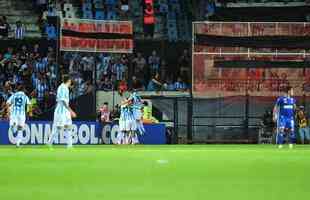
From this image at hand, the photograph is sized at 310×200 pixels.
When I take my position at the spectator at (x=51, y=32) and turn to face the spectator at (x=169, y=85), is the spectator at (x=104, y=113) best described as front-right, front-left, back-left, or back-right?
front-right

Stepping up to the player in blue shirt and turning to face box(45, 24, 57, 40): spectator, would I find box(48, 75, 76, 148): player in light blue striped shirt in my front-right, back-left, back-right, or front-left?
front-left

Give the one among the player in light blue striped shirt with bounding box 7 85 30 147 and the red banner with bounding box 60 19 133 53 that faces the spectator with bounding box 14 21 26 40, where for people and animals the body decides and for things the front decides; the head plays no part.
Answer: the player in light blue striped shirt

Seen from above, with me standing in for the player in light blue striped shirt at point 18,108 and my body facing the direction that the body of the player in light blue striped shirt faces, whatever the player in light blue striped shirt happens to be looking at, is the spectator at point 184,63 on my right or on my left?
on my right

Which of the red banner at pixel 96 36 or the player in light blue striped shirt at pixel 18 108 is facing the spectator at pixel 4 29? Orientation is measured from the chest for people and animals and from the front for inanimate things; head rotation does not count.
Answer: the player in light blue striped shirt

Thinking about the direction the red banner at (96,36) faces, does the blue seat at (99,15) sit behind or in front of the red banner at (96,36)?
behind

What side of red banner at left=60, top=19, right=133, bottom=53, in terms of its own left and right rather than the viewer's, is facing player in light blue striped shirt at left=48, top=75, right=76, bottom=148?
front

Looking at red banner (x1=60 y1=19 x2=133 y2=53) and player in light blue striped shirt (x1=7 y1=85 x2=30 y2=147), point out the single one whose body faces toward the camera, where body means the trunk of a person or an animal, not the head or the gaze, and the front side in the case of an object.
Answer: the red banner

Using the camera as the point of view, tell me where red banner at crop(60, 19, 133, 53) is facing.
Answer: facing the viewer

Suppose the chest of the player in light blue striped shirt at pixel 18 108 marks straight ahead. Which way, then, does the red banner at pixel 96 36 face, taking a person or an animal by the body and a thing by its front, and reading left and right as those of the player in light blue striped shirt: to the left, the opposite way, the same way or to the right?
the opposite way

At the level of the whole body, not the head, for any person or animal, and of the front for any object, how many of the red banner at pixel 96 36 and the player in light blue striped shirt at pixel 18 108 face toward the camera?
1

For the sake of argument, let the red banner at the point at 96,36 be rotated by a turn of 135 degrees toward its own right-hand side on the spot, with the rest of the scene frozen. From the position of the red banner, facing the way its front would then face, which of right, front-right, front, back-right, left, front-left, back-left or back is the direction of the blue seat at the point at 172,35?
right

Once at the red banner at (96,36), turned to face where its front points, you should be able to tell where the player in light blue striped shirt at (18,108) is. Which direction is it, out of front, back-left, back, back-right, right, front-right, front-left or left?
front-right

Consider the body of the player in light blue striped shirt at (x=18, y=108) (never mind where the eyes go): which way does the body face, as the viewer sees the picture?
away from the camera

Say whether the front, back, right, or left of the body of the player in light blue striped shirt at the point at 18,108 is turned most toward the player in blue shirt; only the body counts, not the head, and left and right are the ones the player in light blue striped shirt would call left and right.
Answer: right
